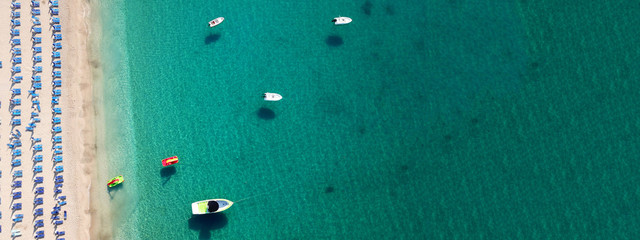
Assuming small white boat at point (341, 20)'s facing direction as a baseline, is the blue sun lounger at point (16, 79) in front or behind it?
behind

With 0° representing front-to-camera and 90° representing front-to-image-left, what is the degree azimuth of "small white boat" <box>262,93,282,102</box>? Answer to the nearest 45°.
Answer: approximately 270°

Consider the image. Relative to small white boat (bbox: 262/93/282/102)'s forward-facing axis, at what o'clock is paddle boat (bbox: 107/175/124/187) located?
The paddle boat is roughly at 6 o'clock from the small white boat.

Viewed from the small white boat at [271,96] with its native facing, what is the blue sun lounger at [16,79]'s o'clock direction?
The blue sun lounger is roughly at 6 o'clock from the small white boat.

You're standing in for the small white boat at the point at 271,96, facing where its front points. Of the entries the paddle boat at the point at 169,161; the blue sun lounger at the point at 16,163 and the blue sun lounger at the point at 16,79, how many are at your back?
3

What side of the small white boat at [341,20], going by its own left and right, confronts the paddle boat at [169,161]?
back

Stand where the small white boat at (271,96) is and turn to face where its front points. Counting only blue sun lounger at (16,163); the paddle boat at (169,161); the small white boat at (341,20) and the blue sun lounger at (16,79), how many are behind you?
3

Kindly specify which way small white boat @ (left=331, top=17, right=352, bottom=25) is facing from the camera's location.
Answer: facing to the right of the viewer

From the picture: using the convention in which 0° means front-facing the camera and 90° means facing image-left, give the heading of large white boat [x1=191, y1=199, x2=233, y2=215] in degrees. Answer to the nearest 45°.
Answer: approximately 270°

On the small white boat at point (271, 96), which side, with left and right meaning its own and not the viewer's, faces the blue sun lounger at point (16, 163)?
back

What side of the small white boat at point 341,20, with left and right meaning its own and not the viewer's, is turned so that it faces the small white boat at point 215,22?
back
